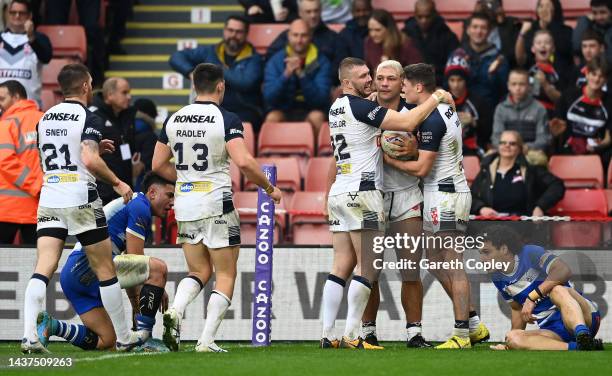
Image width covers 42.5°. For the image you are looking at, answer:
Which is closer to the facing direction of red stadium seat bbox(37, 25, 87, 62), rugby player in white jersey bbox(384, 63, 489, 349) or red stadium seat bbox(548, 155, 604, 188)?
the rugby player in white jersey

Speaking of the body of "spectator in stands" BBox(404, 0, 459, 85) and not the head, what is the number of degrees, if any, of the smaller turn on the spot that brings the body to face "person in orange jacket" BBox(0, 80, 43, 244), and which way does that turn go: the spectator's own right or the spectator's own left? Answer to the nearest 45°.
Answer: approximately 45° to the spectator's own right

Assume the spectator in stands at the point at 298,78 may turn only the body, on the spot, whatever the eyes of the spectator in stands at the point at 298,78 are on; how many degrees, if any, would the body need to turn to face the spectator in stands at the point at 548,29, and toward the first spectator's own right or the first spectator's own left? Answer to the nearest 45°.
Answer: approximately 90° to the first spectator's own left

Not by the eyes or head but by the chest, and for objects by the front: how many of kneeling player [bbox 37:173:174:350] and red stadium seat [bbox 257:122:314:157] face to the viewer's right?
1

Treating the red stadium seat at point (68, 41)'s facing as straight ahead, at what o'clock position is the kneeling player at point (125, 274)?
The kneeling player is roughly at 12 o'clock from the red stadium seat.

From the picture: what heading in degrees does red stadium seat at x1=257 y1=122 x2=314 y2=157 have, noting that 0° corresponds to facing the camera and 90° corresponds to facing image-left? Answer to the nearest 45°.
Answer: approximately 0°
